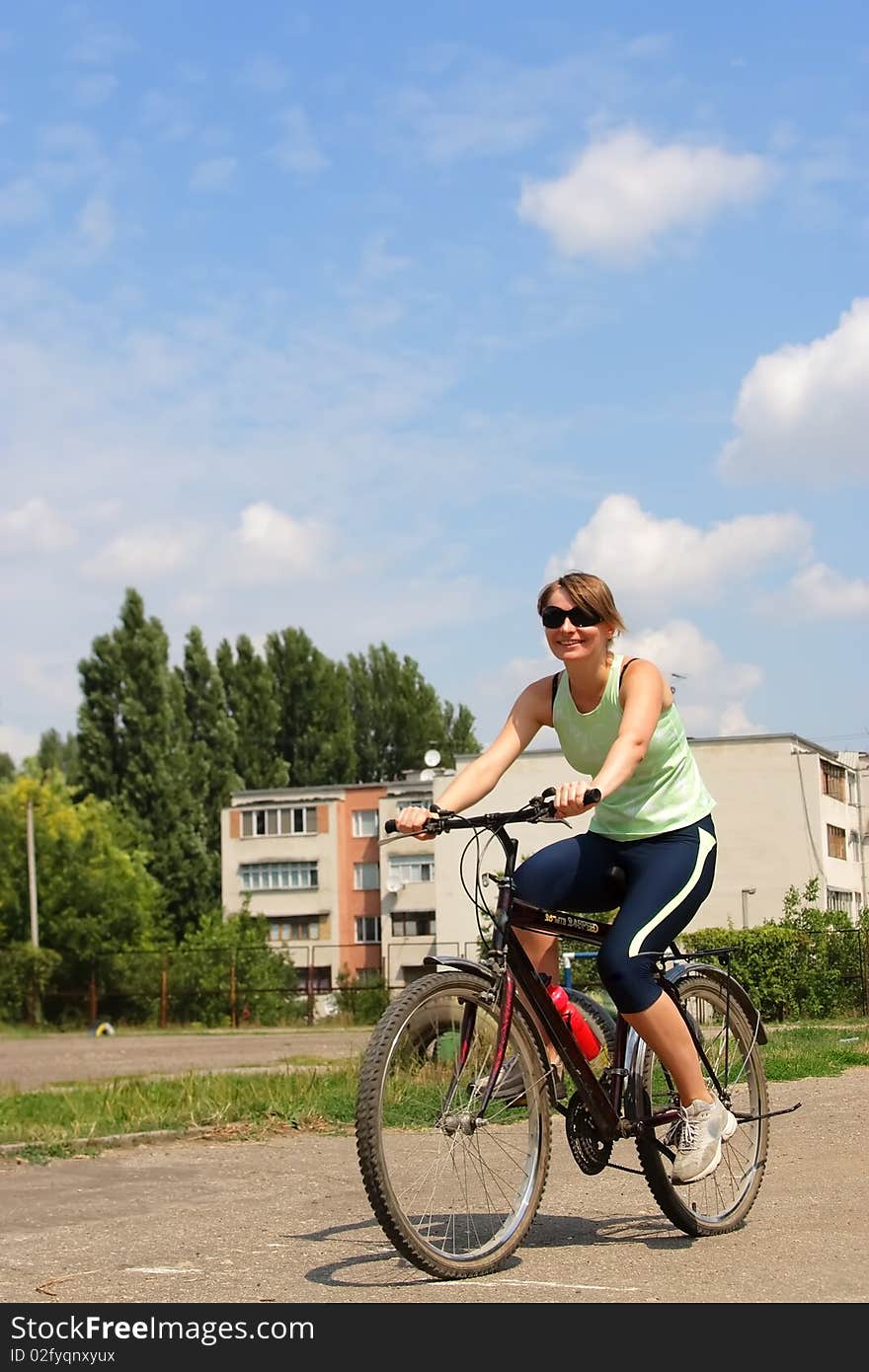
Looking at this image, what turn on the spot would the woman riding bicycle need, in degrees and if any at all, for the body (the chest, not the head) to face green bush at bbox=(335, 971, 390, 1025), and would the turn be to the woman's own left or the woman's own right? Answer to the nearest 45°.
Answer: approximately 135° to the woman's own right

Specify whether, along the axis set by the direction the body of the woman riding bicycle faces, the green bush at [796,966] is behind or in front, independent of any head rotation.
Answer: behind

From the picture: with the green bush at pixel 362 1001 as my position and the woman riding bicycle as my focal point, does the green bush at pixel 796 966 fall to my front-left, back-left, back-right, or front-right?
front-left

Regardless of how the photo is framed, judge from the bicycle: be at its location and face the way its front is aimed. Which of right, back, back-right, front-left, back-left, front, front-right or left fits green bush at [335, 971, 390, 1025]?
back-right

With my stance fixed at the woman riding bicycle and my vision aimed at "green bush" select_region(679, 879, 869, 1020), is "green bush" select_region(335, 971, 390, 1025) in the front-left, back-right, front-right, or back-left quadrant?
front-left

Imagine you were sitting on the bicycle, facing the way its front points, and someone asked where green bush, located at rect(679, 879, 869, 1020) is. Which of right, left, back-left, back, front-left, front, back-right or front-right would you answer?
back-right

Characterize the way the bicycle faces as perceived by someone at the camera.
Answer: facing the viewer and to the left of the viewer
